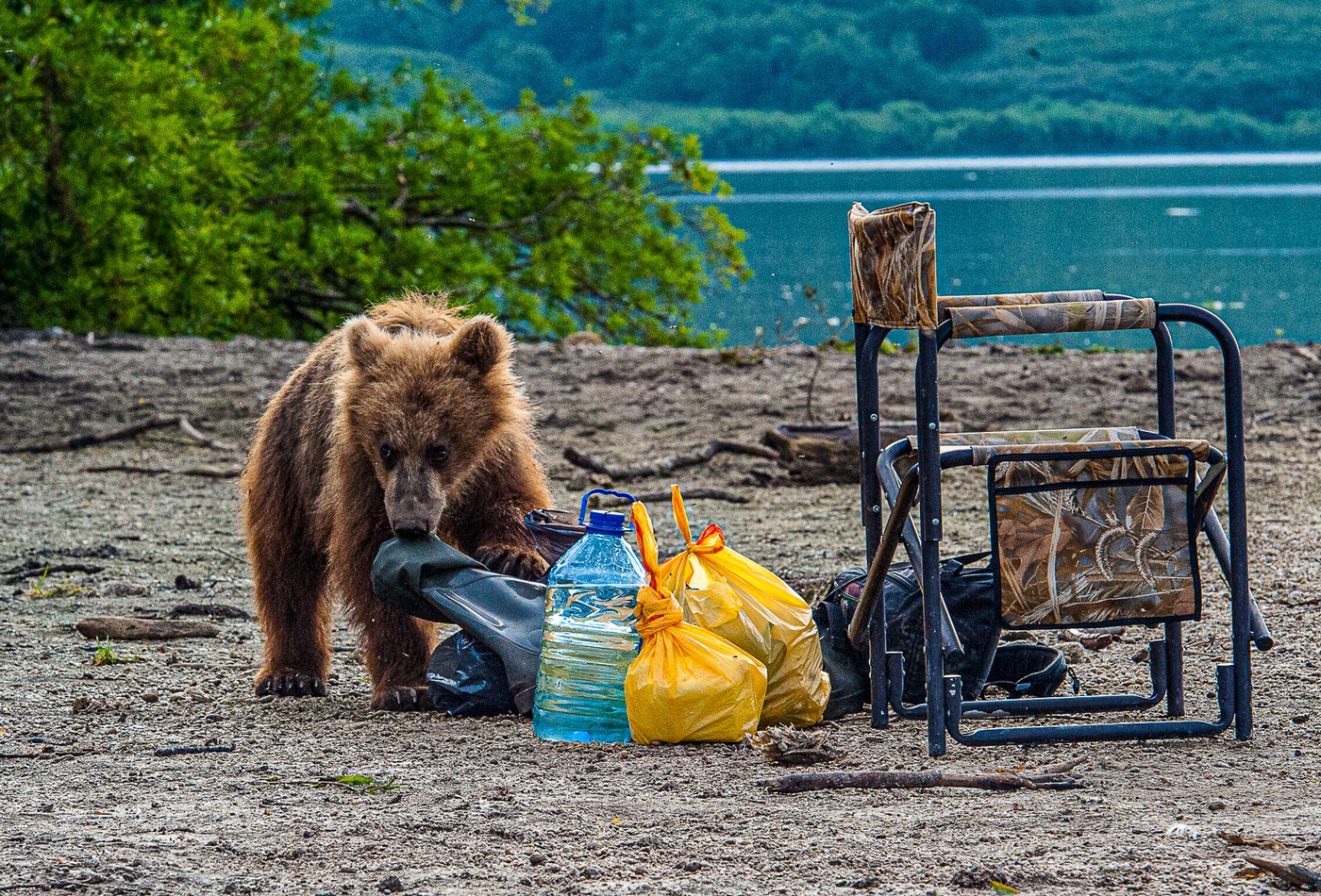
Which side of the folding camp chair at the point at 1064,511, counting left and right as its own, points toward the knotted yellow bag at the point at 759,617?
back

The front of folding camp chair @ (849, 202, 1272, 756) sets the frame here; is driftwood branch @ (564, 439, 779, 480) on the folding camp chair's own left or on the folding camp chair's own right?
on the folding camp chair's own left

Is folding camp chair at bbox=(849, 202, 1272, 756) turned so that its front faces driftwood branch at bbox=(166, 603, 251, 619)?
no

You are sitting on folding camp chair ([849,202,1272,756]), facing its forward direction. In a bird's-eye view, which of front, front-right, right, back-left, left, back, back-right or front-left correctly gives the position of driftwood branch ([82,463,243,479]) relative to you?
back-left

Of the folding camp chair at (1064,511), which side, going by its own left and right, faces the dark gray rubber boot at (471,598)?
back

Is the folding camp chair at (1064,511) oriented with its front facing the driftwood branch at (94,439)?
no

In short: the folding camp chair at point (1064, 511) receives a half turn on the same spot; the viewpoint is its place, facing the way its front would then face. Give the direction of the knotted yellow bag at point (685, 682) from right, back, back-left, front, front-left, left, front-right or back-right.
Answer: front

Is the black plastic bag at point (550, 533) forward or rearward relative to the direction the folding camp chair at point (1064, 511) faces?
rearward

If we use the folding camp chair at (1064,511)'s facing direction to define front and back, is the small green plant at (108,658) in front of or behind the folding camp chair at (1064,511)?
behind

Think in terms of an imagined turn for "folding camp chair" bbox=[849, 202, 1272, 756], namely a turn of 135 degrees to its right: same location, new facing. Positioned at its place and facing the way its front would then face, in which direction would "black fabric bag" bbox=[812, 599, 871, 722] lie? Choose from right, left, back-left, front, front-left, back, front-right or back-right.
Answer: right

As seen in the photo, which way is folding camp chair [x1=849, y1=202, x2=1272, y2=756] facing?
to the viewer's right

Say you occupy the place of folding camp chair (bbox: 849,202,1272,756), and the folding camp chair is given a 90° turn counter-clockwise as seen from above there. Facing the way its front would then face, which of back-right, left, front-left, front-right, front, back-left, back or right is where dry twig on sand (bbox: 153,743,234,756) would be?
left

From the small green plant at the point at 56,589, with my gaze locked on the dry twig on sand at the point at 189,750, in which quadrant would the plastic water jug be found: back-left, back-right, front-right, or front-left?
front-left

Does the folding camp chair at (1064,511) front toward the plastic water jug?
no

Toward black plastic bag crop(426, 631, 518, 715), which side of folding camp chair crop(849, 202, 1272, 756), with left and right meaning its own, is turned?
back
